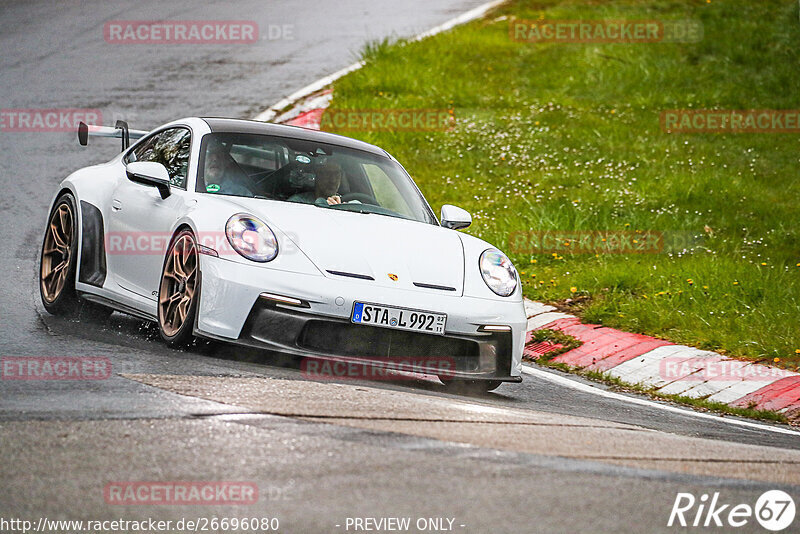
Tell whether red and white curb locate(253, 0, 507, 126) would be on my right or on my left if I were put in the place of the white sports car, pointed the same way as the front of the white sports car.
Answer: on my left

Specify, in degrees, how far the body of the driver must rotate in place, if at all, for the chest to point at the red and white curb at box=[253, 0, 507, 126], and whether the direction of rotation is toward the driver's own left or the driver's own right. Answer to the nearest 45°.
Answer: approximately 135° to the driver's own left

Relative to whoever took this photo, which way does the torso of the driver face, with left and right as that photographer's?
facing the viewer and to the right of the viewer

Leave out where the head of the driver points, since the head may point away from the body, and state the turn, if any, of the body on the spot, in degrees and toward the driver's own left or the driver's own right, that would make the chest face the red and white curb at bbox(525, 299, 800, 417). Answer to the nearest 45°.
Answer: approximately 45° to the driver's own left
